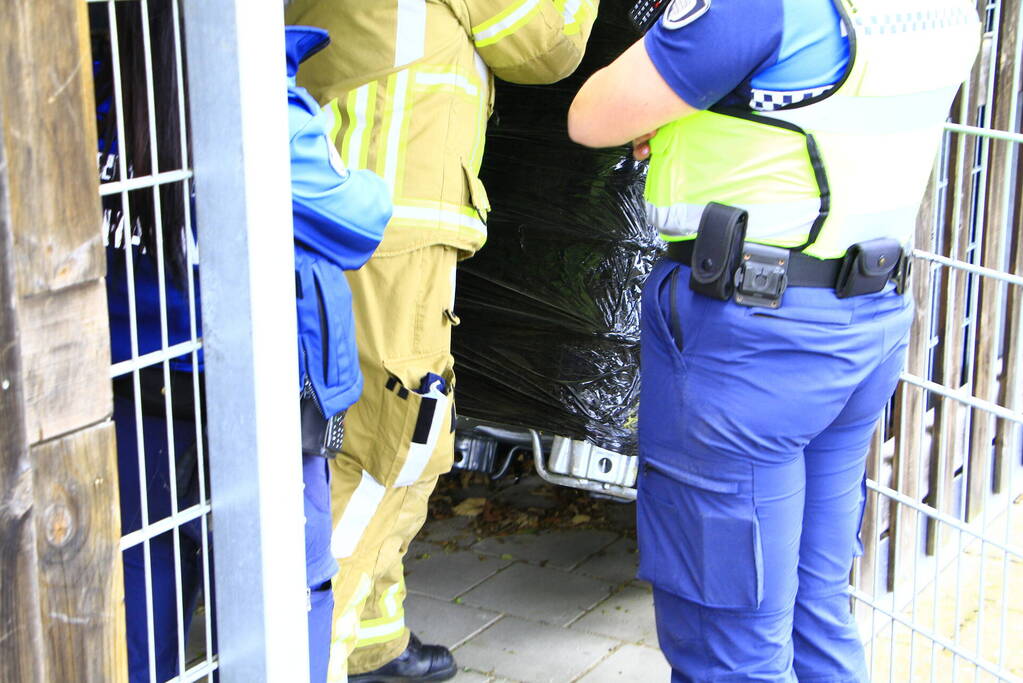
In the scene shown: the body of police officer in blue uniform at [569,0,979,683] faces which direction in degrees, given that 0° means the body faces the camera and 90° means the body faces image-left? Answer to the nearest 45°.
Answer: approximately 135°

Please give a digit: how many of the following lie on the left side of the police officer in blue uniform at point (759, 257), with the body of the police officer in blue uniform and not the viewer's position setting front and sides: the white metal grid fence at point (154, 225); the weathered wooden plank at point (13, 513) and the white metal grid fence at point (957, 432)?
2

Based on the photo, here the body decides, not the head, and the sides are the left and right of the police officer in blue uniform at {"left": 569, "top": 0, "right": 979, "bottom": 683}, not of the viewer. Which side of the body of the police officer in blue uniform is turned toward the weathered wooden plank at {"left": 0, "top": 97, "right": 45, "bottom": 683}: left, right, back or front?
left

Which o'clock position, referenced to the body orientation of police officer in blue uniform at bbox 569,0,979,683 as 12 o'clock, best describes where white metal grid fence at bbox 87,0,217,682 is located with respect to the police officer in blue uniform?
The white metal grid fence is roughly at 9 o'clock from the police officer in blue uniform.

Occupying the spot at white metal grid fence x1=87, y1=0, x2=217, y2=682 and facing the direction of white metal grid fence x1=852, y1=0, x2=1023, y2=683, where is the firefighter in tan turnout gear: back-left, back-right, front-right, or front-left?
front-left

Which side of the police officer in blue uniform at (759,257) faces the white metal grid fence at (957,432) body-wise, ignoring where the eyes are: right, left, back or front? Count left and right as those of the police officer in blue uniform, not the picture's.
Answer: right

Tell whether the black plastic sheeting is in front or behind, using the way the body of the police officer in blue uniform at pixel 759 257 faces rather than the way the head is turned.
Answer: in front

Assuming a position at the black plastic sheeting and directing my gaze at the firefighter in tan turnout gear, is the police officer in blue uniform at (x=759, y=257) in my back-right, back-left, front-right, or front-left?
front-left
